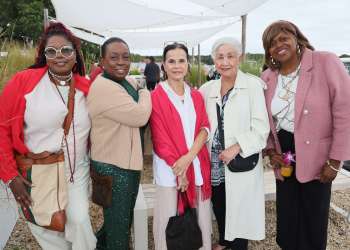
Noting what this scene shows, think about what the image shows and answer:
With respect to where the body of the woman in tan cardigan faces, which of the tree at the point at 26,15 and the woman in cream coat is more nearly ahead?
the woman in cream coat

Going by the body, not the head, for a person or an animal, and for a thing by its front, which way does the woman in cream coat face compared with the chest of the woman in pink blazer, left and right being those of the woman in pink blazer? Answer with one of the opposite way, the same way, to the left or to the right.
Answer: the same way

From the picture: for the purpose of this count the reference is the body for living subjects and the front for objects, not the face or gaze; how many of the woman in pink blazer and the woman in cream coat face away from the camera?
0

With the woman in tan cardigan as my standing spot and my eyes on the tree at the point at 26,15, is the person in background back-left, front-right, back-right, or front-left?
front-right

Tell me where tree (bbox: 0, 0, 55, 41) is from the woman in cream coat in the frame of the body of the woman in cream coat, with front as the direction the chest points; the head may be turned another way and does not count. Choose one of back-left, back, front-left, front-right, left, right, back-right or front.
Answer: right

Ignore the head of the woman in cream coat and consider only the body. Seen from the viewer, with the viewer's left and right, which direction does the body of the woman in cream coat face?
facing the viewer and to the left of the viewer

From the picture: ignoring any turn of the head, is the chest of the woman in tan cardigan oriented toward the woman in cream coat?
no

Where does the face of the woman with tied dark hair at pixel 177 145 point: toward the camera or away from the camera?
toward the camera

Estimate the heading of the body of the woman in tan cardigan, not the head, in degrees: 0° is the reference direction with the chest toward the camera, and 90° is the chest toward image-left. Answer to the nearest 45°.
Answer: approximately 315°

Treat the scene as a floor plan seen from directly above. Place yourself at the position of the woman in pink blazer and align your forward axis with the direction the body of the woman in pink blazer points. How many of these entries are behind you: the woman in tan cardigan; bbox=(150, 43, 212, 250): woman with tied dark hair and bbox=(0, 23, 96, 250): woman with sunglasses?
0

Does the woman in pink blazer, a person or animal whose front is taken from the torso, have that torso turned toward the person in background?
no
